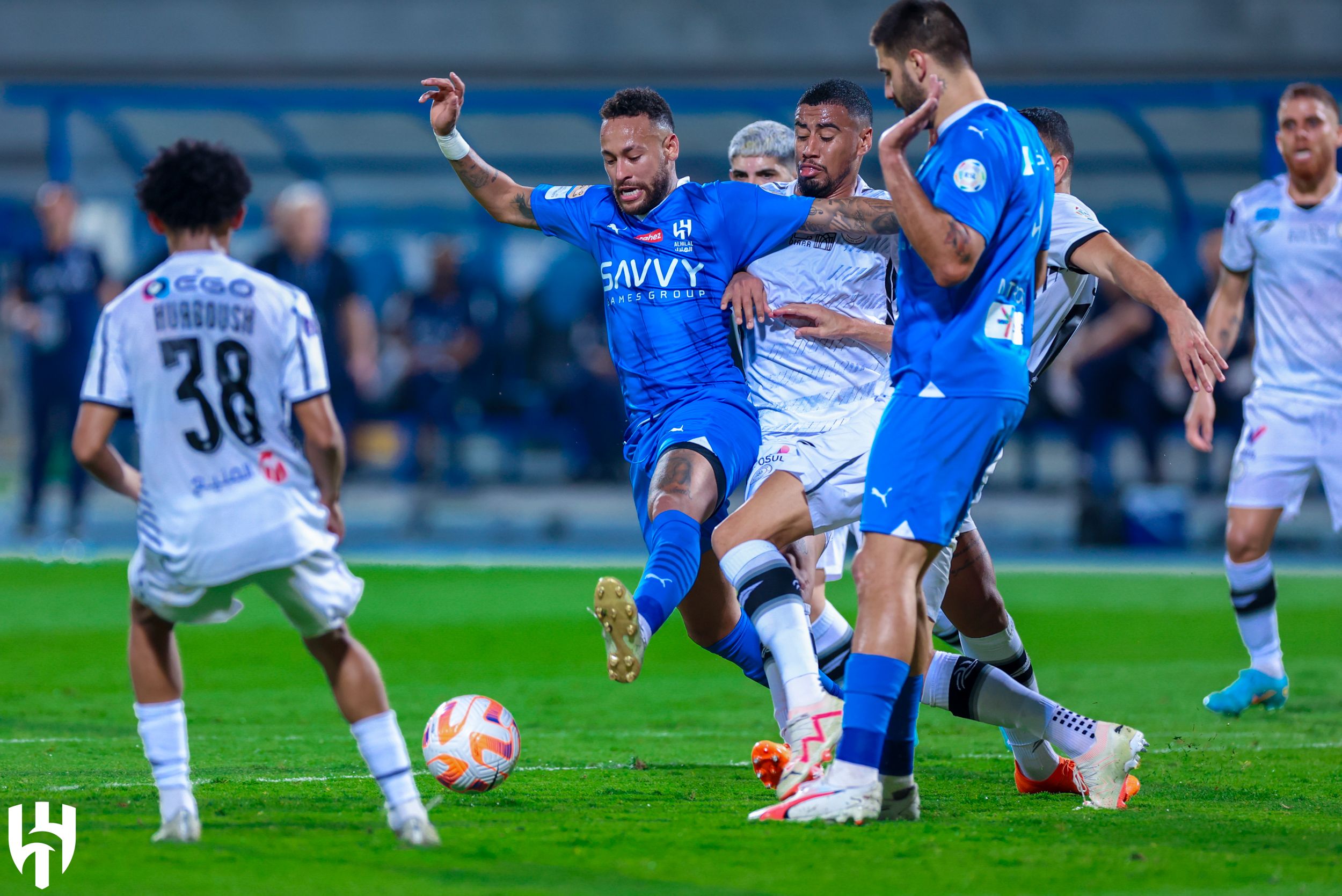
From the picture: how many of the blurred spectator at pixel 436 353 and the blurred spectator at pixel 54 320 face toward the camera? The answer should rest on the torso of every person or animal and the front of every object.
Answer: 2

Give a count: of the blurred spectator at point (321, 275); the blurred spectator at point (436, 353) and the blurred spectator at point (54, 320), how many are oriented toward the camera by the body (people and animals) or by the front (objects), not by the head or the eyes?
3

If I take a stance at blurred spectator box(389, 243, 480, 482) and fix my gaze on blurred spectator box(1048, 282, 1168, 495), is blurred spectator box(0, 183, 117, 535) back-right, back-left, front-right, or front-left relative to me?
back-right

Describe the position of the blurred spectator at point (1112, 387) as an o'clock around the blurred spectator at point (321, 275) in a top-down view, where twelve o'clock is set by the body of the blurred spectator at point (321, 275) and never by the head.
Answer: the blurred spectator at point (1112, 387) is roughly at 9 o'clock from the blurred spectator at point (321, 275).

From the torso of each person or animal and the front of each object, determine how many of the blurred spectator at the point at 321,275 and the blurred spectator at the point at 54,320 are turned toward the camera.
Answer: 2

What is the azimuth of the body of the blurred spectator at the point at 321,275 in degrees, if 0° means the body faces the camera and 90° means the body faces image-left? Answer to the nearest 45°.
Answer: approximately 0°

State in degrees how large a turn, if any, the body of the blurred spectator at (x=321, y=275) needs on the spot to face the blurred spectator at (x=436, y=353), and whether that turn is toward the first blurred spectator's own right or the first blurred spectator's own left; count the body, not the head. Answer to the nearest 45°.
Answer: approximately 135° to the first blurred spectator's own left

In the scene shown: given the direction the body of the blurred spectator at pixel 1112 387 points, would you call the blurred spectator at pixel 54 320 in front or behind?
in front

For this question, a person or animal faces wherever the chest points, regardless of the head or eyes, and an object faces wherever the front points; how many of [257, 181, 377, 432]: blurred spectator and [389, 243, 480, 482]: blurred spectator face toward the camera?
2
